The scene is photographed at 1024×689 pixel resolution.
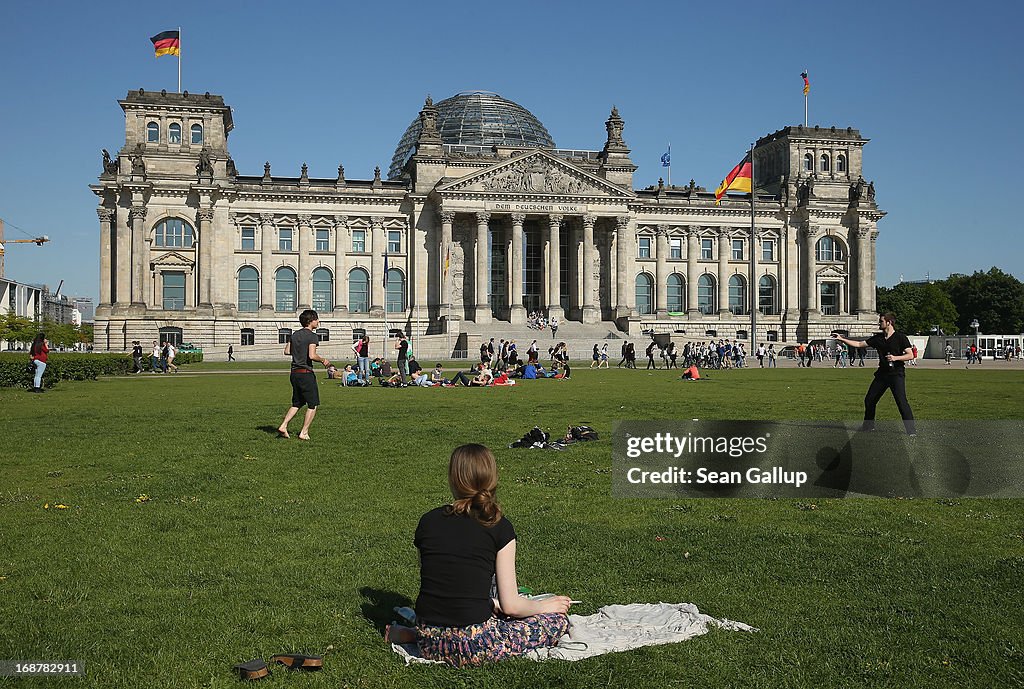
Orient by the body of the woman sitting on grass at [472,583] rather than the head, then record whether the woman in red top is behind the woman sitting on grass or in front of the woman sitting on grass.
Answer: in front

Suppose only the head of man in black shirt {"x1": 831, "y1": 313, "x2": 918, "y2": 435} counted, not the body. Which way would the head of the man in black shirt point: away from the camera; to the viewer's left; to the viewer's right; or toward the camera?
to the viewer's left

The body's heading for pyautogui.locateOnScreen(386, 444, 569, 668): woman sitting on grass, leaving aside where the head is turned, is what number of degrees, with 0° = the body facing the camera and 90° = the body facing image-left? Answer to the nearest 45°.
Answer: approximately 180°

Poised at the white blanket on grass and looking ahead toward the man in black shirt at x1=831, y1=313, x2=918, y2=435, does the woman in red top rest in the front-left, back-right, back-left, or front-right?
front-left

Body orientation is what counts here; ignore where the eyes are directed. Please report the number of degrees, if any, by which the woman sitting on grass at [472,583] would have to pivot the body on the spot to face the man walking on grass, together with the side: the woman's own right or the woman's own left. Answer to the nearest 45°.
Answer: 0° — they already face them

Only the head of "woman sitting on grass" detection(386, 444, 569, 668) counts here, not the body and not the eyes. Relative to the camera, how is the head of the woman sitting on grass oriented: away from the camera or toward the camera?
away from the camera

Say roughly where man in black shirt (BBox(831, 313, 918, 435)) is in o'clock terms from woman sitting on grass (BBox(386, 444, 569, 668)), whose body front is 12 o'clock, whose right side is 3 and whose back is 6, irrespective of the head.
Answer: The man in black shirt is roughly at 1 o'clock from the woman sitting on grass.

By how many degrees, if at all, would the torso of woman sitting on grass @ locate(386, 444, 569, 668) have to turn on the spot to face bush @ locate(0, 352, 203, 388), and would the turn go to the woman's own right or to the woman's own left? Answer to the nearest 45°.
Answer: approximately 45° to the woman's own left
